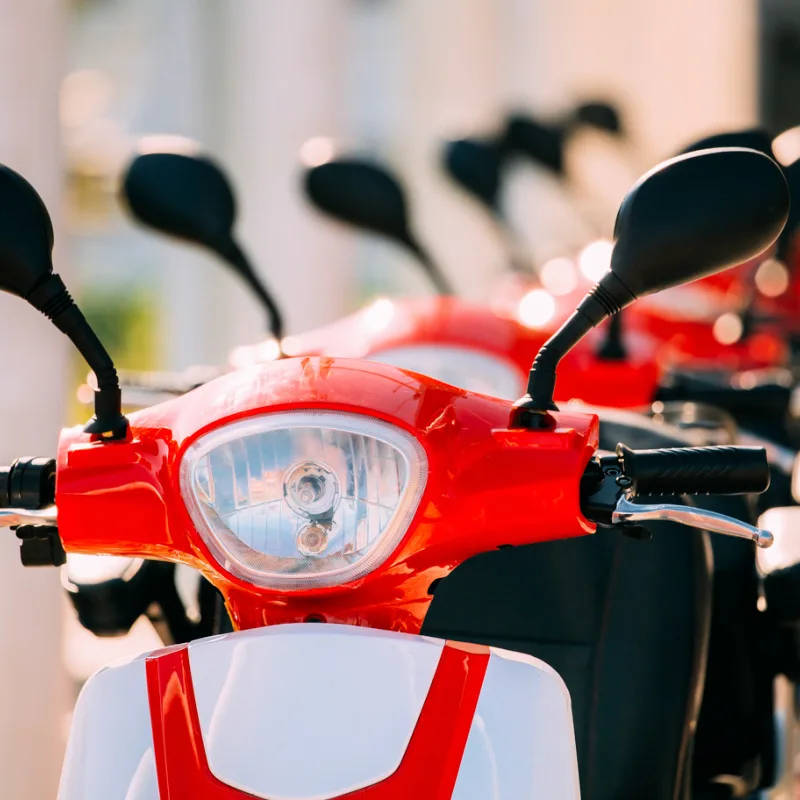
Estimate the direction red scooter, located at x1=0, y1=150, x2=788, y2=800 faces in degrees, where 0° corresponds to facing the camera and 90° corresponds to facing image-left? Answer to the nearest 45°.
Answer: approximately 0°
